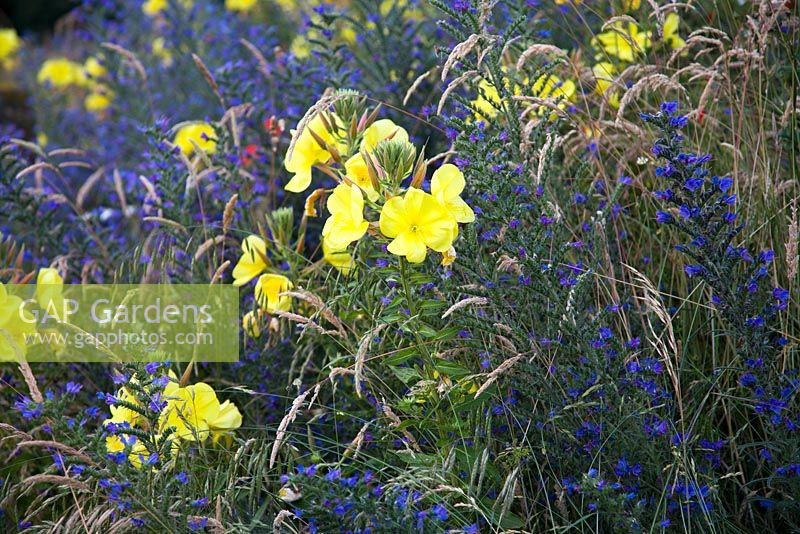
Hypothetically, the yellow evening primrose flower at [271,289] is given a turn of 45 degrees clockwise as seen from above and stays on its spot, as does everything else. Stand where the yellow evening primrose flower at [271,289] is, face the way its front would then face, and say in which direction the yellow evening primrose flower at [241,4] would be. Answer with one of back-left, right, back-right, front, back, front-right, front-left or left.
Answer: back-right

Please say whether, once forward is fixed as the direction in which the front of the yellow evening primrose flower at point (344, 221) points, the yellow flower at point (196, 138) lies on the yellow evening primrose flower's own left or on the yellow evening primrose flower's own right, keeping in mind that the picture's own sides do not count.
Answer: on the yellow evening primrose flower's own right

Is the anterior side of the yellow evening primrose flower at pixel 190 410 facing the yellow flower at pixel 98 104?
no

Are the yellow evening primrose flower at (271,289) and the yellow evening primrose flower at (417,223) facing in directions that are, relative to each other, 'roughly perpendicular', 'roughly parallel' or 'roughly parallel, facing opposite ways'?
roughly parallel

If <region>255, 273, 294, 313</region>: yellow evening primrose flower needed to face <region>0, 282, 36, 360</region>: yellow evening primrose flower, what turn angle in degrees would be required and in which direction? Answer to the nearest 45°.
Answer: approximately 90° to its right

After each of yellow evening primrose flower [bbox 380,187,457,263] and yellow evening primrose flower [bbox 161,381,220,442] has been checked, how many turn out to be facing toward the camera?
2

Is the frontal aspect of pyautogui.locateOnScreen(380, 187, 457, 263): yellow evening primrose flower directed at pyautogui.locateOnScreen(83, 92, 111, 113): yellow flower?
no

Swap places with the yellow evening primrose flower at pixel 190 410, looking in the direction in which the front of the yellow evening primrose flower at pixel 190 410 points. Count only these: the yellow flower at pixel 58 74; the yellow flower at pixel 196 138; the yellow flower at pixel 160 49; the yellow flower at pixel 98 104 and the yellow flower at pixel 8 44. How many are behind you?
5

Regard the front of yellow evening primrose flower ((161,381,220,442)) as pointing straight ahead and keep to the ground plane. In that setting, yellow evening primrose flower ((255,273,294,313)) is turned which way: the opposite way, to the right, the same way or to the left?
the same way

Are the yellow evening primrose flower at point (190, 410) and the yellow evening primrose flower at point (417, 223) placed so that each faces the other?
no

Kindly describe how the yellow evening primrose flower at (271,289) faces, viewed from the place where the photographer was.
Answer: facing the viewer

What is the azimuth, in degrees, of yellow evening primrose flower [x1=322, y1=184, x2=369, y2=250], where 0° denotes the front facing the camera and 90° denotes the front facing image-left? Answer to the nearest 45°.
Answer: approximately 45°

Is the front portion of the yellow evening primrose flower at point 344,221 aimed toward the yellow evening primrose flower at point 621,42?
no

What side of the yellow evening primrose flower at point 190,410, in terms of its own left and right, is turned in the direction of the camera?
front

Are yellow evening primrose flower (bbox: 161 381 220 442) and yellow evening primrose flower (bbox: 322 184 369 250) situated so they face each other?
no

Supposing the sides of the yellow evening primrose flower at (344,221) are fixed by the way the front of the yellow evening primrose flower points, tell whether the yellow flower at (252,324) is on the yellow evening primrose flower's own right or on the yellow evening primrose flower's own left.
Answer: on the yellow evening primrose flower's own right
